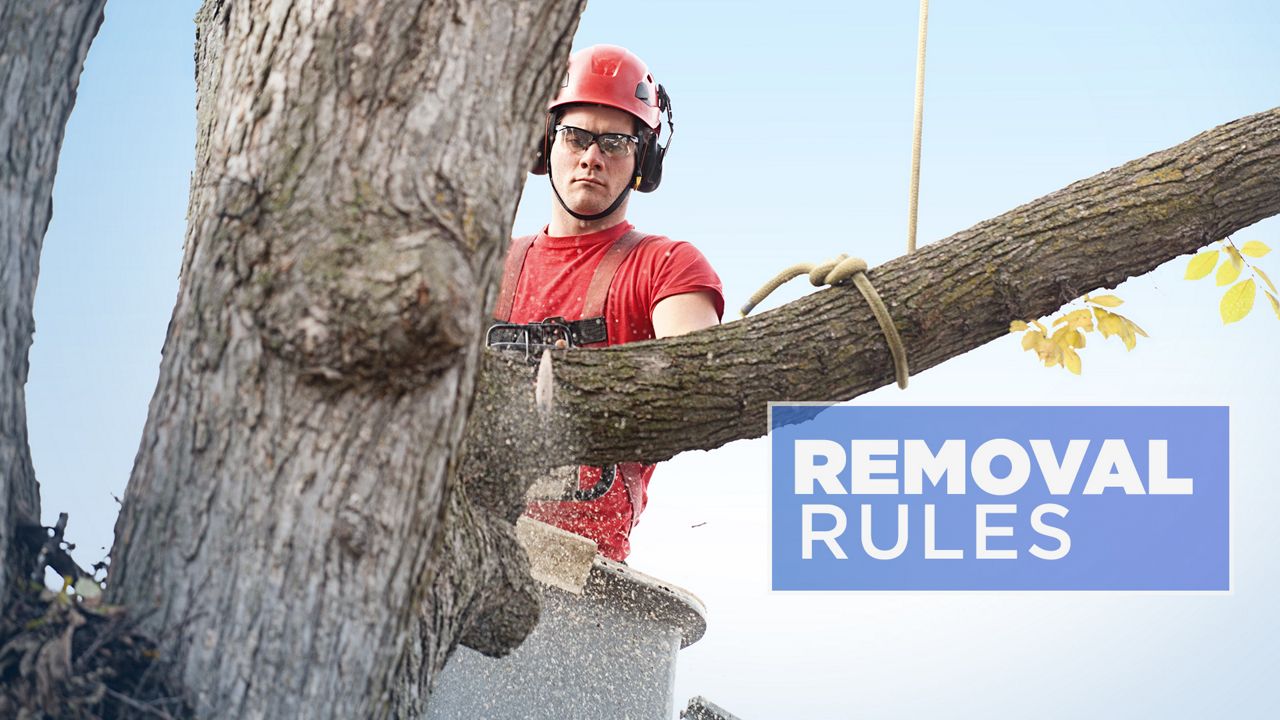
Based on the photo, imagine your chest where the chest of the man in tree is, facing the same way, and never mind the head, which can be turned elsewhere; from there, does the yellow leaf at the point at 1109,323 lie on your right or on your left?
on your left

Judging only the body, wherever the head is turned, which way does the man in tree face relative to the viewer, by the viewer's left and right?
facing the viewer and to the left of the viewer

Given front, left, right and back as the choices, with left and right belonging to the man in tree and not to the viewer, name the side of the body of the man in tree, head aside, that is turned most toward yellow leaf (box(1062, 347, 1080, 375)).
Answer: left

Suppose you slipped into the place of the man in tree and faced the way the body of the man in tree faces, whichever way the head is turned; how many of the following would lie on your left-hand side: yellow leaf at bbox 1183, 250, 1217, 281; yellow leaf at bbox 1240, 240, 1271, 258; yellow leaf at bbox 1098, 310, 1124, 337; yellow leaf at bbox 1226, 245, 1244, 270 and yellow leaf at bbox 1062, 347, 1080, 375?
5

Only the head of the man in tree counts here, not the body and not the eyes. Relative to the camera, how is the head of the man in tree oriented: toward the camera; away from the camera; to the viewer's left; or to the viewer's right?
toward the camera

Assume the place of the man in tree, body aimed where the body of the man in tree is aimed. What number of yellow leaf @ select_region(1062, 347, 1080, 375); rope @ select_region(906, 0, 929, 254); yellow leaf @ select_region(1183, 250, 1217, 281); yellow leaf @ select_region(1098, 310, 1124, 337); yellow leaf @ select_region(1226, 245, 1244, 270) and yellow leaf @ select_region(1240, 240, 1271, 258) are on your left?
6

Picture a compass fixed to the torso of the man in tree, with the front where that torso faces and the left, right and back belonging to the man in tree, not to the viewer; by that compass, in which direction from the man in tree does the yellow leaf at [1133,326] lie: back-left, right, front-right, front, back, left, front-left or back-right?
left

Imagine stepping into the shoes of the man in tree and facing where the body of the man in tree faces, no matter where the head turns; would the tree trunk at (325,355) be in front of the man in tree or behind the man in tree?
in front

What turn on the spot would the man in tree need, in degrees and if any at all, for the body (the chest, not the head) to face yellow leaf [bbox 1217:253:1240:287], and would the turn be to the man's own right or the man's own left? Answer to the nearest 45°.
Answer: approximately 90° to the man's own left

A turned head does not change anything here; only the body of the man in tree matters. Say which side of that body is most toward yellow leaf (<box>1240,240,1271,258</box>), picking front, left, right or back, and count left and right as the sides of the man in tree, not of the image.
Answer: left

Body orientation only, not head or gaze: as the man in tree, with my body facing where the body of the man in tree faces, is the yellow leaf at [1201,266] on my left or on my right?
on my left
